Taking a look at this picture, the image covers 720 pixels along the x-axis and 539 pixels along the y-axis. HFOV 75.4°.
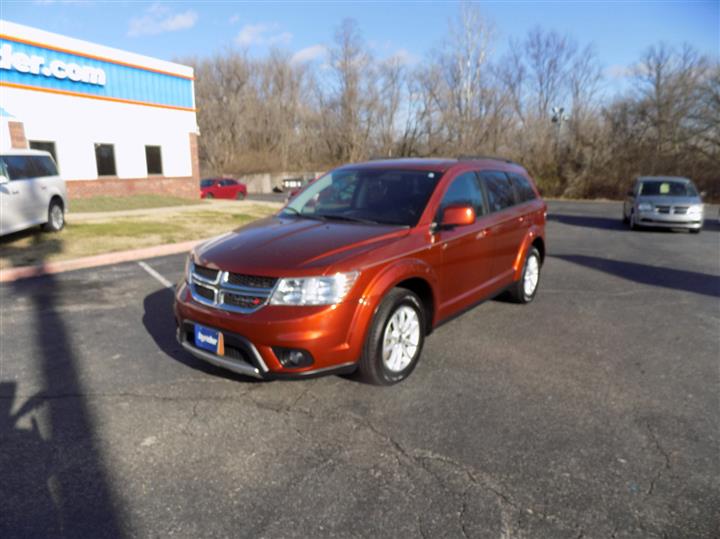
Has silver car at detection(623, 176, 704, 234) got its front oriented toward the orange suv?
yes

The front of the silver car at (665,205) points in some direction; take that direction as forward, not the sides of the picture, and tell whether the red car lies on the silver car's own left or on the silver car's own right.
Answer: on the silver car's own right

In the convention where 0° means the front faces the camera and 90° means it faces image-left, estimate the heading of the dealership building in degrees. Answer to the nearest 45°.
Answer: approximately 315°

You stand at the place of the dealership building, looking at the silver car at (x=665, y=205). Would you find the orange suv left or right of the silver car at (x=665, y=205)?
right

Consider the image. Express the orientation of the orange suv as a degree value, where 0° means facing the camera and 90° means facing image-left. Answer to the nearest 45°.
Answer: approximately 45°

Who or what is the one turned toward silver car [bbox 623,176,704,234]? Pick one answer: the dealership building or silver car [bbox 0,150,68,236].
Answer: the dealership building

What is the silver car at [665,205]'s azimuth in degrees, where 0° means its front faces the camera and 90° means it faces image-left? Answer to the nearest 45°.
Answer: approximately 0°

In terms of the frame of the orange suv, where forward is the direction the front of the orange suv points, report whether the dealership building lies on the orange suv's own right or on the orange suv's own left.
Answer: on the orange suv's own right

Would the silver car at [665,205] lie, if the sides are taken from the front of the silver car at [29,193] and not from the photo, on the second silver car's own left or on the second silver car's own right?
on the second silver car's own left
